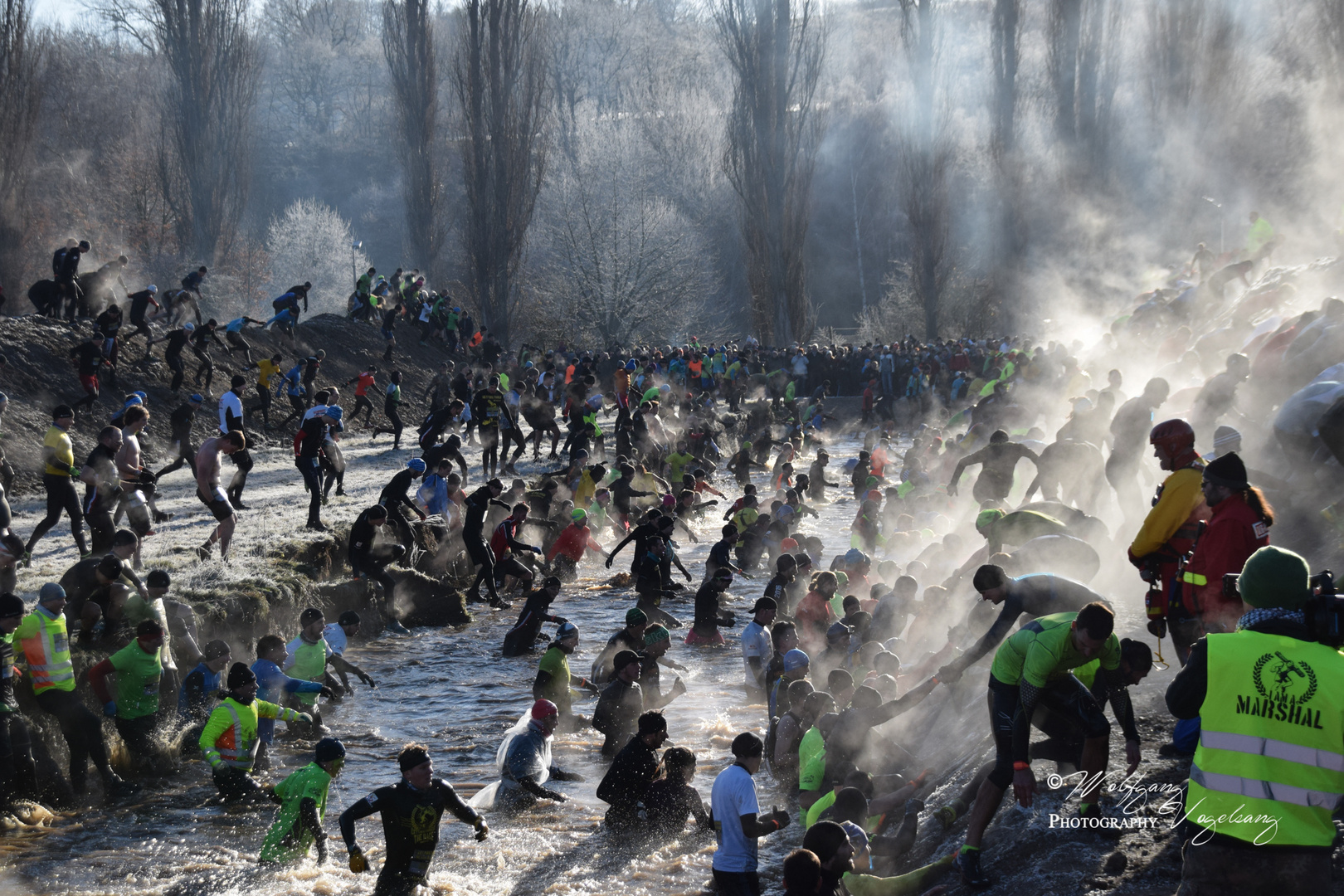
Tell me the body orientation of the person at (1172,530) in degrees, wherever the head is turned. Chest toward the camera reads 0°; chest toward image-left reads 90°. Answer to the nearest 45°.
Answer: approximately 90°

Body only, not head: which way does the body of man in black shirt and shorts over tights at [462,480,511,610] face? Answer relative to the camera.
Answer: to the viewer's right

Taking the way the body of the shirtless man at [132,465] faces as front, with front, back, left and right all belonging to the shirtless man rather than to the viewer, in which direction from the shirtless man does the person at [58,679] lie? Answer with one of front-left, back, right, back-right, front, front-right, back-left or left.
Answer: right

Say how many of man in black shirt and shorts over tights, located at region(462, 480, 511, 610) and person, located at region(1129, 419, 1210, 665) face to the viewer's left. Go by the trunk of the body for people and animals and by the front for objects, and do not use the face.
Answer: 1

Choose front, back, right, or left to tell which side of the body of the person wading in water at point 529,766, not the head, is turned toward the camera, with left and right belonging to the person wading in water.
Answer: right

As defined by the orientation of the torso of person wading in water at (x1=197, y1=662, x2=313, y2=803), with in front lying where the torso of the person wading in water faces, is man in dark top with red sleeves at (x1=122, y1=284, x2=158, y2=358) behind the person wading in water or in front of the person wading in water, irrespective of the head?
behind

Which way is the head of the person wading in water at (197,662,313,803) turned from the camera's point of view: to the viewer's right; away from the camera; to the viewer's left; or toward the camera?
to the viewer's right

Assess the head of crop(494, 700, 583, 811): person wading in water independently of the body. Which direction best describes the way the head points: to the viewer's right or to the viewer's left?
to the viewer's right

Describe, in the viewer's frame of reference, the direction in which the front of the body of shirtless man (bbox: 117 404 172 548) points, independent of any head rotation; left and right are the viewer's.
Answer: facing to the right of the viewer

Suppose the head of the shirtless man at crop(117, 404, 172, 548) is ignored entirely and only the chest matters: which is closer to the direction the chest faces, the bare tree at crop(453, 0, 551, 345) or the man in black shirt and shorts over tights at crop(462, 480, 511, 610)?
the man in black shirt and shorts over tights
